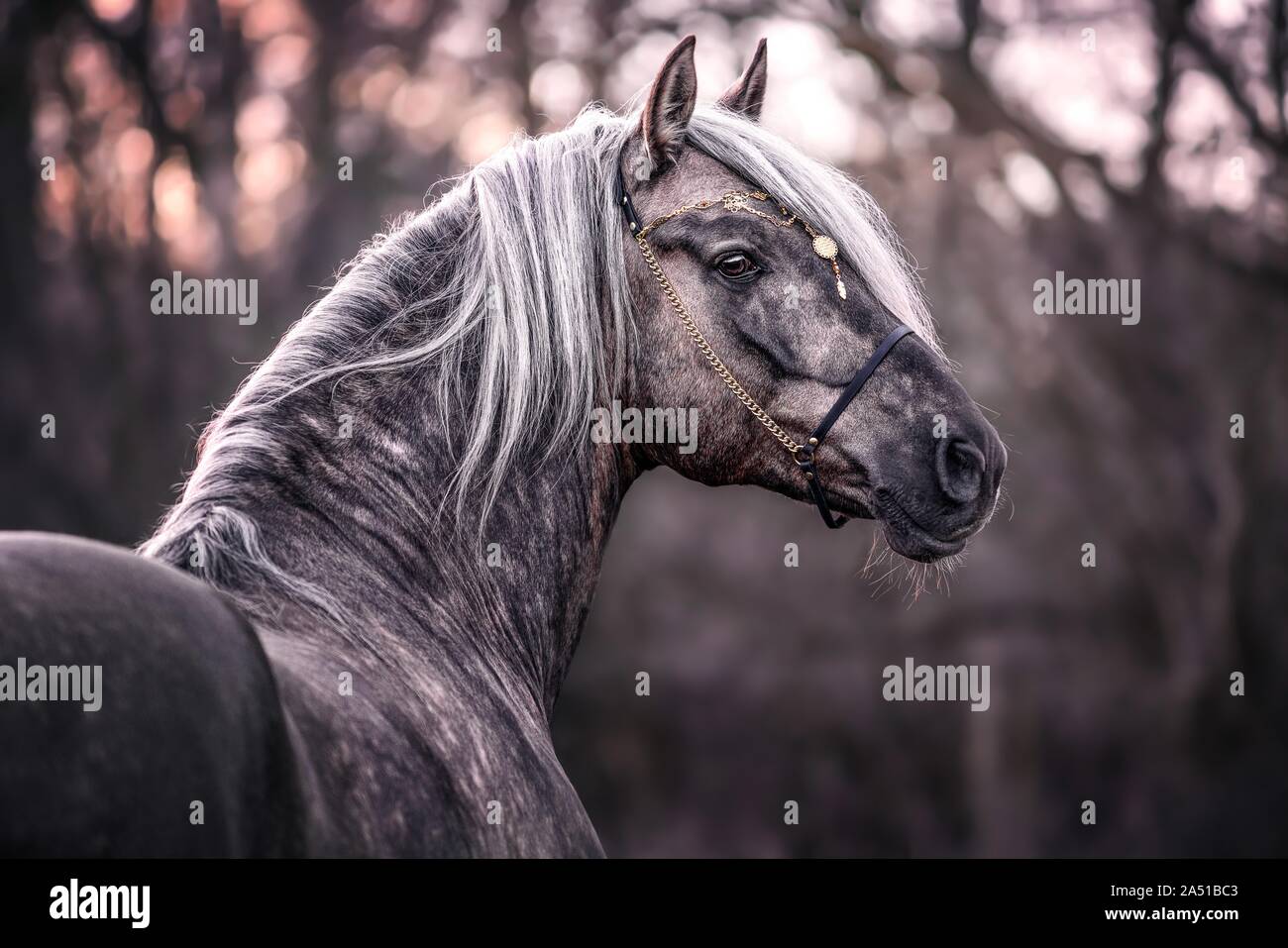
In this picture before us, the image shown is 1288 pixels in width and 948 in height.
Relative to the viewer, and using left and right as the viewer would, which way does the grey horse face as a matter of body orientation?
facing away from the viewer and to the right of the viewer
